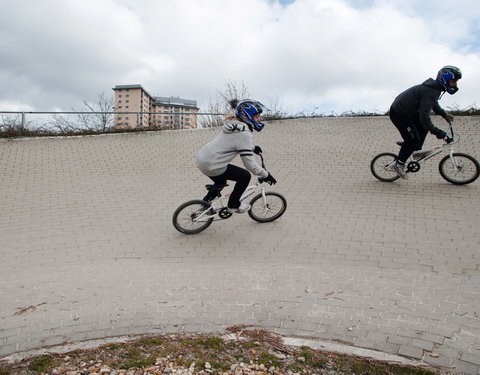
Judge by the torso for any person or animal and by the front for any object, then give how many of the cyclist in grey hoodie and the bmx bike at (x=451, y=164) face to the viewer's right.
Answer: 2

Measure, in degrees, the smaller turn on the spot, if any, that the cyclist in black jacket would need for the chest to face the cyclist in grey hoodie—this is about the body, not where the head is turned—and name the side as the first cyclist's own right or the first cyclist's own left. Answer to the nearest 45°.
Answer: approximately 135° to the first cyclist's own right

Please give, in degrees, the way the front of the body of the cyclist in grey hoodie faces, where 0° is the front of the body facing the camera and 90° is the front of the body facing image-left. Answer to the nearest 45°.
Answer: approximately 270°

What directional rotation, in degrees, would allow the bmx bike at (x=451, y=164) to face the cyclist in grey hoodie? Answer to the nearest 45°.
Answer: approximately 135° to its right

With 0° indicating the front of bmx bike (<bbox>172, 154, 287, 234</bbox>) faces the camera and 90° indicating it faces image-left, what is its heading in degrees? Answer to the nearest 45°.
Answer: approximately 270°

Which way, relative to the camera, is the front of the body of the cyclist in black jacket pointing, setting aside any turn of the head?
to the viewer's right

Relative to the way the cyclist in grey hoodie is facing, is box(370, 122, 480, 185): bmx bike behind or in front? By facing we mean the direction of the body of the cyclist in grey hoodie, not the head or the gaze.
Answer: in front

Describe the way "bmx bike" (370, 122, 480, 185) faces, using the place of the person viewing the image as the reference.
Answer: facing to the right of the viewer

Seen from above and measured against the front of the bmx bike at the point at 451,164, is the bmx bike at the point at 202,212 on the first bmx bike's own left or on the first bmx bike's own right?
on the first bmx bike's own right

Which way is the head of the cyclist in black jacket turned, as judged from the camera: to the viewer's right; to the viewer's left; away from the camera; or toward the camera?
to the viewer's right
